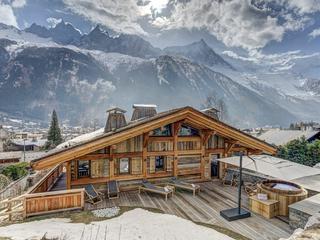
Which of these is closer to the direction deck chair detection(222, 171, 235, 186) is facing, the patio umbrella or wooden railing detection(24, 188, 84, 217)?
the wooden railing

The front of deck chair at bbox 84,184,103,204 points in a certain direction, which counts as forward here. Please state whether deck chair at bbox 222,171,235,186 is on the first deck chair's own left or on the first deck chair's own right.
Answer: on the first deck chair's own left

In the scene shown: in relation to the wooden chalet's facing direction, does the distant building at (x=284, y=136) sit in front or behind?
behind

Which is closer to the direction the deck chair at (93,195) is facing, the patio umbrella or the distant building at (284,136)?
the patio umbrella

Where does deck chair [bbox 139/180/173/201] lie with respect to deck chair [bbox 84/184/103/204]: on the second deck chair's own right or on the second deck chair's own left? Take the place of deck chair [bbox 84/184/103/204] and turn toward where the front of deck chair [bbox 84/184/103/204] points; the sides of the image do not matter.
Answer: on the second deck chair's own left
